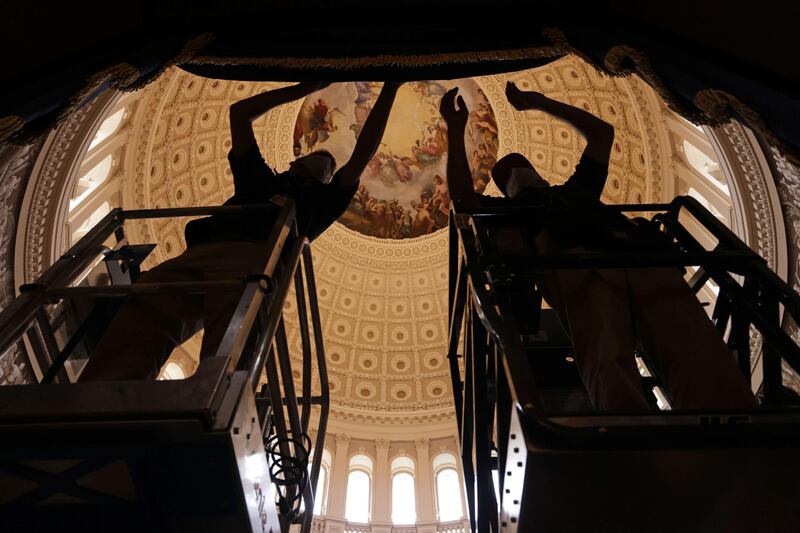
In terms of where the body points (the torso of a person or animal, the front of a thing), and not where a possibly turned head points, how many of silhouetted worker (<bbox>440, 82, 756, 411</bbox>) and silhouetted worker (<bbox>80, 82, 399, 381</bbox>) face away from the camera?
0

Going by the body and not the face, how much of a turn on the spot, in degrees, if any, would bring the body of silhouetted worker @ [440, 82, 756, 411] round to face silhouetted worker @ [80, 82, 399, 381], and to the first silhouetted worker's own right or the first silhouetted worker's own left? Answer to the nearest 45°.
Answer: approximately 45° to the first silhouetted worker's own right

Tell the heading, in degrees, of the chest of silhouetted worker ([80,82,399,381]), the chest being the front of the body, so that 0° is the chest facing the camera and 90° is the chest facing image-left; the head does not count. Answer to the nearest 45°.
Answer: approximately 315°

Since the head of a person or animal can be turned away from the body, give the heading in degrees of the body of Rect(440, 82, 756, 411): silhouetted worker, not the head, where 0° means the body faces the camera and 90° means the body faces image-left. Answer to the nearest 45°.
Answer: approximately 45°

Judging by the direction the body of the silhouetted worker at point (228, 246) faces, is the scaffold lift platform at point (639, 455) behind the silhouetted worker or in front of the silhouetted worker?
in front
